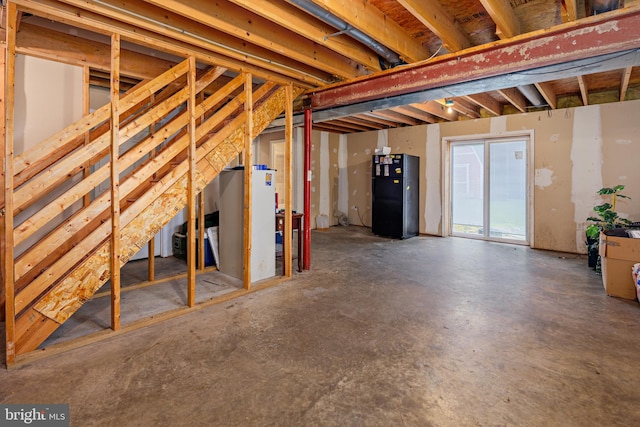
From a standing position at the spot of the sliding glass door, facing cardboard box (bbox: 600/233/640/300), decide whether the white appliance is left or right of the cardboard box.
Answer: right

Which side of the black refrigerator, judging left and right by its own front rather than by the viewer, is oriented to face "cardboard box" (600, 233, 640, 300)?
left

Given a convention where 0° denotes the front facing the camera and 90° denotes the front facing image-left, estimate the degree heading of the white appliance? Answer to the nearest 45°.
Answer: approximately 315°

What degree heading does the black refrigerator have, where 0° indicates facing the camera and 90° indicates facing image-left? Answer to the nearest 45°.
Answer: approximately 45°

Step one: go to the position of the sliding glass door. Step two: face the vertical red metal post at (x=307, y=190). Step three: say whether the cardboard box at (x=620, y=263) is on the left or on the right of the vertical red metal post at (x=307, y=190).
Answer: left

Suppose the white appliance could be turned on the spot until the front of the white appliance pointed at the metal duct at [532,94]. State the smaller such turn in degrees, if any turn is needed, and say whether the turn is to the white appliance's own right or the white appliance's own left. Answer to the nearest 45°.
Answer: approximately 45° to the white appliance's own left

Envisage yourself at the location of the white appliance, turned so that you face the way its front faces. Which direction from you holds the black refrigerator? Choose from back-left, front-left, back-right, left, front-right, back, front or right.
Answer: left

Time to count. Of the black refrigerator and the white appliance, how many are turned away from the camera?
0
